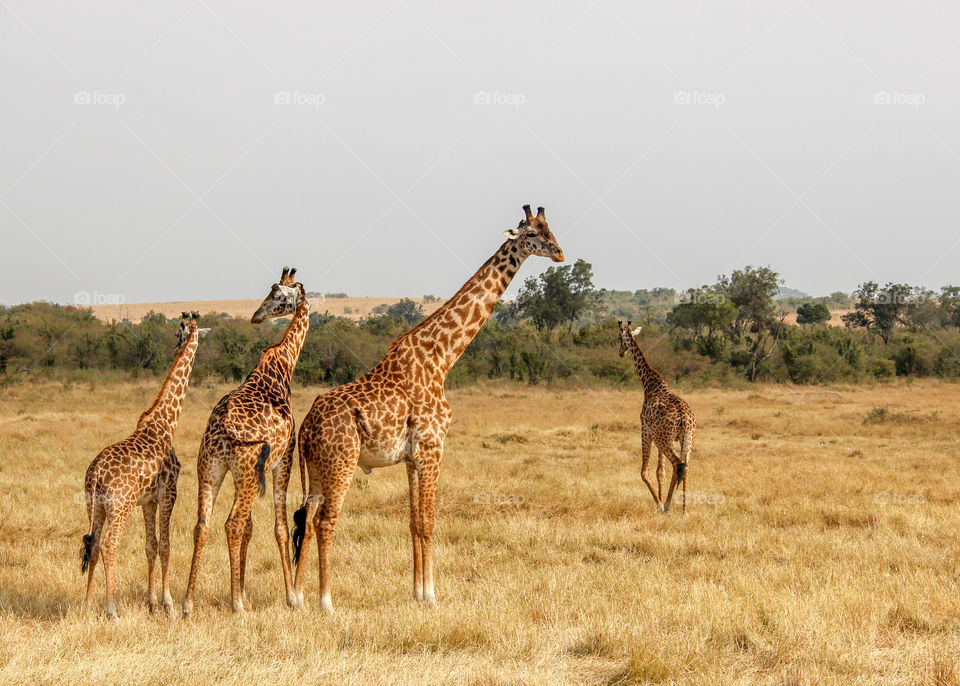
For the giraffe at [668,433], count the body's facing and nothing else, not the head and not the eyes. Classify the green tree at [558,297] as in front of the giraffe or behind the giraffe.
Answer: in front

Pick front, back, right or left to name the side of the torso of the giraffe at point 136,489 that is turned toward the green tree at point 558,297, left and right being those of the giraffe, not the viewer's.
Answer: front

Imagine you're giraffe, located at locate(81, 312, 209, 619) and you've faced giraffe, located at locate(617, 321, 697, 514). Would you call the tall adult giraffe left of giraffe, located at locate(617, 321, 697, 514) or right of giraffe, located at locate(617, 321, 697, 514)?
right

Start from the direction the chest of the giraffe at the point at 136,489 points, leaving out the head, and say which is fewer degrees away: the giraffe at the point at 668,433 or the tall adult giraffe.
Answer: the giraffe

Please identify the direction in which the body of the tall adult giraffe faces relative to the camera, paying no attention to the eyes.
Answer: to the viewer's right

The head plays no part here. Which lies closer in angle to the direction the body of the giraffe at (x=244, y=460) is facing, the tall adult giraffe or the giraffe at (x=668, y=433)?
the giraffe

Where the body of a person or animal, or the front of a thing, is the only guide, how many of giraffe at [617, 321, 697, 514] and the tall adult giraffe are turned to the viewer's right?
1

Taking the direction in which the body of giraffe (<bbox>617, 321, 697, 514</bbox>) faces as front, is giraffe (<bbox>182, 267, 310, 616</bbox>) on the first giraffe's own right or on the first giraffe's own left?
on the first giraffe's own left

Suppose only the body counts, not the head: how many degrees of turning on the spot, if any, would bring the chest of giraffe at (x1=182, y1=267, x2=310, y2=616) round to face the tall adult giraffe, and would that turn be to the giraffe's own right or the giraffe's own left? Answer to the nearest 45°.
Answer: approximately 45° to the giraffe's own right

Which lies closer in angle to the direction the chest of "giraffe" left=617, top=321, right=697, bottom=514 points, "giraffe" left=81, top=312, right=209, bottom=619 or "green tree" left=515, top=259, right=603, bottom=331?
the green tree

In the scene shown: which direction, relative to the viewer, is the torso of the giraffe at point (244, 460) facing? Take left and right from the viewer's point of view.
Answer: facing away from the viewer and to the right of the viewer

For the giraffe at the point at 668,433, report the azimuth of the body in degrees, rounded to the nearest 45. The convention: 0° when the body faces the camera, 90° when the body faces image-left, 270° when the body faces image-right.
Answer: approximately 135°

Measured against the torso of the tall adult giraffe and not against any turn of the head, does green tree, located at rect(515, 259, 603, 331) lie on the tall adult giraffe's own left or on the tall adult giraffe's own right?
on the tall adult giraffe's own left

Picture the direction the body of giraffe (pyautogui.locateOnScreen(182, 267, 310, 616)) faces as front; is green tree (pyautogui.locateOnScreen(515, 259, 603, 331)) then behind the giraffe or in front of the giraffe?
in front
